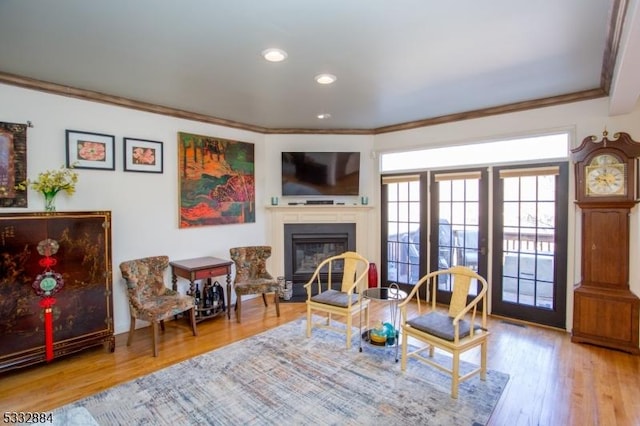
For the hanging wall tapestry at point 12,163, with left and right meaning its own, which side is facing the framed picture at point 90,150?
left

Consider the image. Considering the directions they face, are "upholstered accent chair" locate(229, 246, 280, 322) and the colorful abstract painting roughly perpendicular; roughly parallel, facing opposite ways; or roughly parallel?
roughly parallel

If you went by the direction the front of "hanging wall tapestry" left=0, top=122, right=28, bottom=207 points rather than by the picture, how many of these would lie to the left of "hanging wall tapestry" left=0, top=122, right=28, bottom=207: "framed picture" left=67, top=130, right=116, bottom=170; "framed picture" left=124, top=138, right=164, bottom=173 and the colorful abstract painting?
3

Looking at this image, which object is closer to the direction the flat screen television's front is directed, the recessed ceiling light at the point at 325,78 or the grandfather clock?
the recessed ceiling light

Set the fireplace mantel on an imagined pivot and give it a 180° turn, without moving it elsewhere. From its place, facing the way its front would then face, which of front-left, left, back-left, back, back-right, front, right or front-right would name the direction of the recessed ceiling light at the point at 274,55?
back

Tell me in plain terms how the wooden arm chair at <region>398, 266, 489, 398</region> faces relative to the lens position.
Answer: facing the viewer and to the left of the viewer

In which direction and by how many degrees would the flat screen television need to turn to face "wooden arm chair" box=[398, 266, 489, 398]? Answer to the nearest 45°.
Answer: approximately 45° to its left

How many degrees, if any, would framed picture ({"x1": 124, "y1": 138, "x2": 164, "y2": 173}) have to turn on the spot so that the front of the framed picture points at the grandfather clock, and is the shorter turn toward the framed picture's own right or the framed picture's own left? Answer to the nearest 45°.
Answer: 0° — it already faces it

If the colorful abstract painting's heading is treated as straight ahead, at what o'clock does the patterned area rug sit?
The patterned area rug is roughly at 1 o'clock from the colorful abstract painting.

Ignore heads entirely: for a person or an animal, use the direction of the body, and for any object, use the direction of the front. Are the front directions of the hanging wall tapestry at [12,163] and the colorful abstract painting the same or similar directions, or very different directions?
same or similar directions

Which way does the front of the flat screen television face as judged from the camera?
facing the viewer

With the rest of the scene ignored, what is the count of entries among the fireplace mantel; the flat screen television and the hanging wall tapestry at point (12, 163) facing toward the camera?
3

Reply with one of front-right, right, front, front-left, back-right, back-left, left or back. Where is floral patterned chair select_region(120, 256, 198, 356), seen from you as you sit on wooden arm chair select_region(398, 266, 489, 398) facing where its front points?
front-right

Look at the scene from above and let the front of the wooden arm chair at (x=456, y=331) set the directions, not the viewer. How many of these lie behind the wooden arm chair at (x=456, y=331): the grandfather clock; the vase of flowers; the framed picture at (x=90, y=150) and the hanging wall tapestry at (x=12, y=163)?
1

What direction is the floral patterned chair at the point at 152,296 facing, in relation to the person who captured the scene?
facing the viewer and to the right of the viewer

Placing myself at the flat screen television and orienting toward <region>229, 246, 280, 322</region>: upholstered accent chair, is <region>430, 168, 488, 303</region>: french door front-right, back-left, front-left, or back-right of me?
back-left
